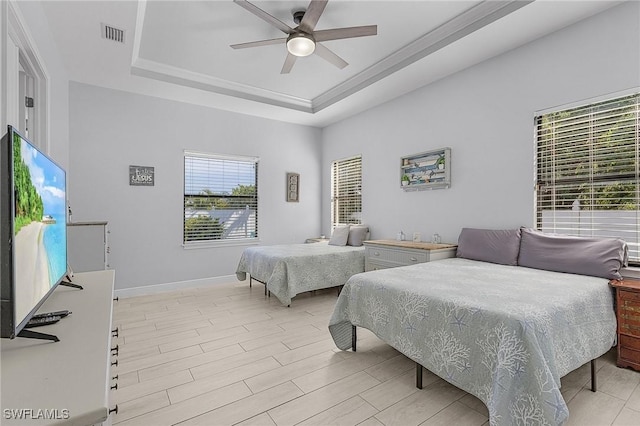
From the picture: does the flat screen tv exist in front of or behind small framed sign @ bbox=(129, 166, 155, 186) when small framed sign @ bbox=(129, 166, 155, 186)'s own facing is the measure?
in front

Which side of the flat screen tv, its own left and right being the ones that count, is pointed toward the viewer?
right

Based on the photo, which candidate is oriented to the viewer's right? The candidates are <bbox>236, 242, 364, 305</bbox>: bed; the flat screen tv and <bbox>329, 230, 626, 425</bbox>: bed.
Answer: the flat screen tv

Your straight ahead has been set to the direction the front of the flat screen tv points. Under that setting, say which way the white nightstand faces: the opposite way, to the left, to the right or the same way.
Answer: the opposite way

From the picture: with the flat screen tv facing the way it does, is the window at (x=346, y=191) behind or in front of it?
in front

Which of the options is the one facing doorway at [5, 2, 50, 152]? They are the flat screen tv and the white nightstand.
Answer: the white nightstand

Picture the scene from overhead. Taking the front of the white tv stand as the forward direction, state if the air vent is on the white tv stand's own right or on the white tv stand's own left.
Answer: on the white tv stand's own left

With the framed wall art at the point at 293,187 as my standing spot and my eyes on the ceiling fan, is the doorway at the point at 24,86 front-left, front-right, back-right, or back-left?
front-right

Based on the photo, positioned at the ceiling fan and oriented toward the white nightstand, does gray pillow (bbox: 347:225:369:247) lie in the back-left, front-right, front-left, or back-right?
front-left

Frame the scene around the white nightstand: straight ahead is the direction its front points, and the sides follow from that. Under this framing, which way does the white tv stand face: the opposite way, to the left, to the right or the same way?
the opposite way

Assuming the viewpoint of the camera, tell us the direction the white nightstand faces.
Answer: facing the viewer and to the left of the viewer

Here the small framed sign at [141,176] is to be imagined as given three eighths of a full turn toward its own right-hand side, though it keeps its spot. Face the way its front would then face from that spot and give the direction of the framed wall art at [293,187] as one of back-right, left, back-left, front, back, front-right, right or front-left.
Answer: back-right

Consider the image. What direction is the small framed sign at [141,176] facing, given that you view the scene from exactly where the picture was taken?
facing the viewer

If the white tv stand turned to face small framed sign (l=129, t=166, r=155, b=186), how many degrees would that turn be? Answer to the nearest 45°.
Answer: approximately 90° to its left

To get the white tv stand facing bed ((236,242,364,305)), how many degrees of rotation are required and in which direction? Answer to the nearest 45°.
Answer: approximately 45° to its left

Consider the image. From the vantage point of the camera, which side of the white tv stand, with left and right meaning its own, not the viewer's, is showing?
right
